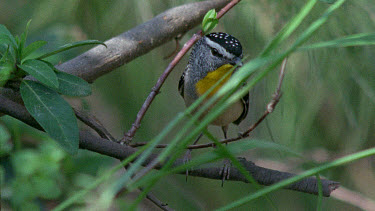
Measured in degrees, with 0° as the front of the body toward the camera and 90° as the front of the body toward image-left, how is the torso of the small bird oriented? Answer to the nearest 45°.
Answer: approximately 315°

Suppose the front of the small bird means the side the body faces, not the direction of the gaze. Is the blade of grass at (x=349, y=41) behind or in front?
in front
